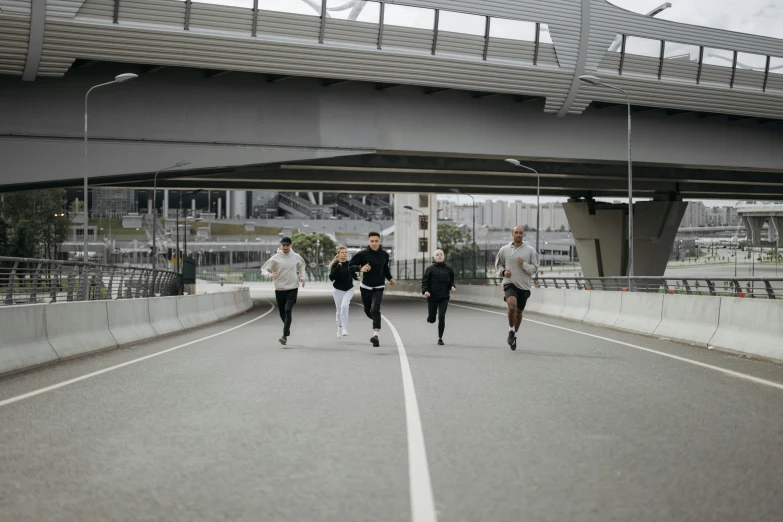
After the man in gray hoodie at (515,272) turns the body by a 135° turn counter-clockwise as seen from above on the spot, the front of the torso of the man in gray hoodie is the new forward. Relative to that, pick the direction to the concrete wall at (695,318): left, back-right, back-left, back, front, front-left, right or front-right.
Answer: front

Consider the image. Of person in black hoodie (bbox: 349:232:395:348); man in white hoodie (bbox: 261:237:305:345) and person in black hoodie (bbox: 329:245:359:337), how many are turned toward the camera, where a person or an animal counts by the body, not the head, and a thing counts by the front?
3

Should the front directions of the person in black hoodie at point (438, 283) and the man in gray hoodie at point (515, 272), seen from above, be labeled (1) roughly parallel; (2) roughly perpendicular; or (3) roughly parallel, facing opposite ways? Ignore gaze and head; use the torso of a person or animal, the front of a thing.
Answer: roughly parallel

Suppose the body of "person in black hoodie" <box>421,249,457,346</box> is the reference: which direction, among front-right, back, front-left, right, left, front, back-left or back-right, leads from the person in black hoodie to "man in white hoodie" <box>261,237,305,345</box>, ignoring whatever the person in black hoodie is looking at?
right

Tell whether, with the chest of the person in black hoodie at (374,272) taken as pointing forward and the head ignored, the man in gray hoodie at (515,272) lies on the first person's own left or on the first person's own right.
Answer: on the first person's own left

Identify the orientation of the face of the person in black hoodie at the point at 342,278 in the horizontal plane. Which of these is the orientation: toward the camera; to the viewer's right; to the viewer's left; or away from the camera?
toward the camera

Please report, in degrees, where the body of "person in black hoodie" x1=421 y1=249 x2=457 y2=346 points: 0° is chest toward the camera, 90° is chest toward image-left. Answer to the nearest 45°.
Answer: approximately 0°

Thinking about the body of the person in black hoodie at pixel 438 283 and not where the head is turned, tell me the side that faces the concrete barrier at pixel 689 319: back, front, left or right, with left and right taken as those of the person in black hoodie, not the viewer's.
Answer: left

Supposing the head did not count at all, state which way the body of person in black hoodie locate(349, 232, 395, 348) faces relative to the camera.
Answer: toward the camera

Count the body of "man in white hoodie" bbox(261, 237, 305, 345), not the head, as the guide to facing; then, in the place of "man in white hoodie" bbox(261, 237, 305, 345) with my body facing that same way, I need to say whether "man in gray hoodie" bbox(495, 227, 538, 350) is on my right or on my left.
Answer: on my left

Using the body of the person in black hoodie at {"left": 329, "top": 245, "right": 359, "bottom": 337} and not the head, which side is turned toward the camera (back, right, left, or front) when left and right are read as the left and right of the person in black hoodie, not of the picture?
front

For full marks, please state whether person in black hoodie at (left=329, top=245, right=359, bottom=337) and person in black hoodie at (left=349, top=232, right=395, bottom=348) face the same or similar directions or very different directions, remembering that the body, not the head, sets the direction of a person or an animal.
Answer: same or similar directions

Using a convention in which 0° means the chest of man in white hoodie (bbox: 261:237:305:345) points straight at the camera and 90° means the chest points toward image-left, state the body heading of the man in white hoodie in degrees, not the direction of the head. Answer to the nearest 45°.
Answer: approximately 0°
